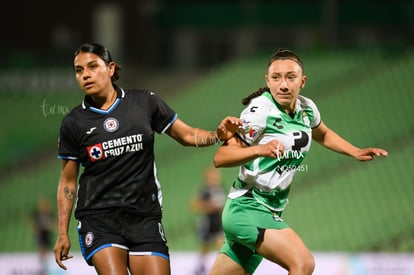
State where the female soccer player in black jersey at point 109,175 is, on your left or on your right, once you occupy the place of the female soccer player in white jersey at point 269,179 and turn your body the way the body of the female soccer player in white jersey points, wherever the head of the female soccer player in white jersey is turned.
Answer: on your right
